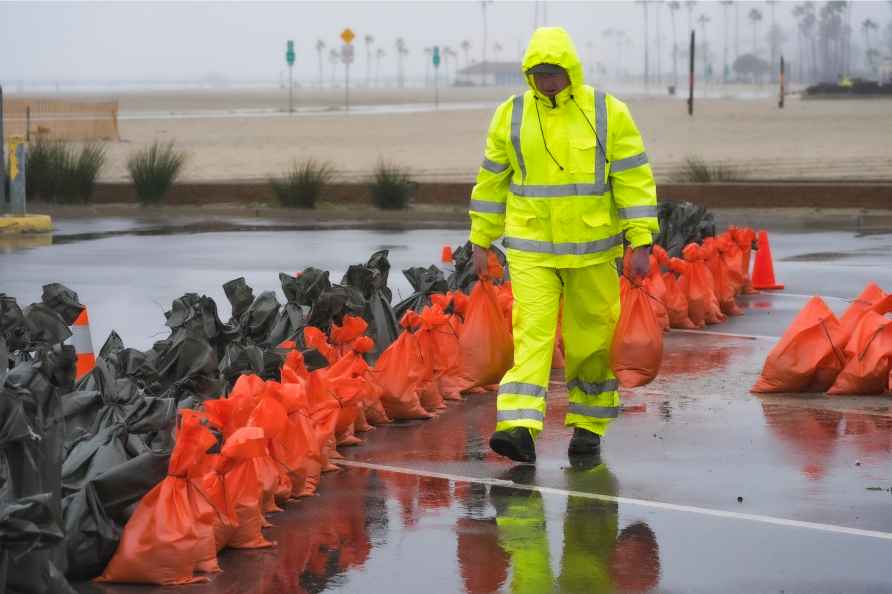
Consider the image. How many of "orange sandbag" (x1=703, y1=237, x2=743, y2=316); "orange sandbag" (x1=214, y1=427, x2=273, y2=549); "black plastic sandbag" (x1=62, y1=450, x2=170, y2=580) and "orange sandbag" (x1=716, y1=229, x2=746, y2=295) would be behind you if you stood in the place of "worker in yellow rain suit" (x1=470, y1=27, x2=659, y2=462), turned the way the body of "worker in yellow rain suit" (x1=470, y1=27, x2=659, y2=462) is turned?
2

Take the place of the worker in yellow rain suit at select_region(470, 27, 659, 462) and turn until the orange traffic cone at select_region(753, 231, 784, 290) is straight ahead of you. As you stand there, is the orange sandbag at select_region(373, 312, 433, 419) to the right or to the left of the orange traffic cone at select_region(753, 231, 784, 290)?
left

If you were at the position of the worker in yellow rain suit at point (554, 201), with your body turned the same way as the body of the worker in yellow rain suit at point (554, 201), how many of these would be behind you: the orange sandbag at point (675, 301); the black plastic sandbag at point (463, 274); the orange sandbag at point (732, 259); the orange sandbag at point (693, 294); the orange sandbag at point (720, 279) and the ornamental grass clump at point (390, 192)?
6

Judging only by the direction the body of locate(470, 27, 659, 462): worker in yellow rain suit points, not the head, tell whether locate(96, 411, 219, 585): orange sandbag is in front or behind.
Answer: in front

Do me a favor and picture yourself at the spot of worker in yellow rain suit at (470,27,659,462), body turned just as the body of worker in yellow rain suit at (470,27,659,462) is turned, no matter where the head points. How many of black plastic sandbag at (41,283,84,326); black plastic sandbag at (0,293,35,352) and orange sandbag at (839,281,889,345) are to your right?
2

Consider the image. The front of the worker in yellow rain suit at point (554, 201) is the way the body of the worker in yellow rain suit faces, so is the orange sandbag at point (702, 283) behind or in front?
behind

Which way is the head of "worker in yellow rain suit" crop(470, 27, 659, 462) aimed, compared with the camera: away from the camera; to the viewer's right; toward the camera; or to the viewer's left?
toward the camera

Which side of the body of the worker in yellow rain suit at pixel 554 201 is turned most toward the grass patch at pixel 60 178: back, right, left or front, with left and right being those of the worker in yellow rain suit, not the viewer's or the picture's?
back

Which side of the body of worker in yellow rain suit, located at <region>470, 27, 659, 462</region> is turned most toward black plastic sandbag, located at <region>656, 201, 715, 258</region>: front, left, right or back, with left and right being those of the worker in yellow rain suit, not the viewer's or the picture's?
back

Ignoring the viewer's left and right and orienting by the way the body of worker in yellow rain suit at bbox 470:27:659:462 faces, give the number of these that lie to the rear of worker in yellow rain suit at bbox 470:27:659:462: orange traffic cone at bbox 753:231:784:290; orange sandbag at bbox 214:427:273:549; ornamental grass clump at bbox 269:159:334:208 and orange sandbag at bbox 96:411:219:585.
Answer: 2

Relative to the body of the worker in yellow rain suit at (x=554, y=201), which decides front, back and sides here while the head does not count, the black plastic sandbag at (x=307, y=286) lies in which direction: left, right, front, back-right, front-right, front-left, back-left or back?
back-right

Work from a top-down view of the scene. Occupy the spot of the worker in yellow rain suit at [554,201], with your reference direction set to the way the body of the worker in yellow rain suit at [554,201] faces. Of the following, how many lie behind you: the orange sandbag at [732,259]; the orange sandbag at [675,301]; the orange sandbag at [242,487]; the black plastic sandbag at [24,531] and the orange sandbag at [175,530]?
2

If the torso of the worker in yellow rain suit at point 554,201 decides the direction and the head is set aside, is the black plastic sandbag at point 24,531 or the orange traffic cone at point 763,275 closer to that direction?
the black plastic sandbag

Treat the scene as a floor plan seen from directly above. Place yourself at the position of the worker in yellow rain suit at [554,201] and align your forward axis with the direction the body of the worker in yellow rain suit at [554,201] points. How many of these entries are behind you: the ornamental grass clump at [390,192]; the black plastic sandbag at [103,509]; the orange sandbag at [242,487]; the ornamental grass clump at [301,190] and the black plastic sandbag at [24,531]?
2

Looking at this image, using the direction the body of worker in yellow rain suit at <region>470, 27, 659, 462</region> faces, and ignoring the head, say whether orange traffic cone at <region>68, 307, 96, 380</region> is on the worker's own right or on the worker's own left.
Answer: on the worker's own right

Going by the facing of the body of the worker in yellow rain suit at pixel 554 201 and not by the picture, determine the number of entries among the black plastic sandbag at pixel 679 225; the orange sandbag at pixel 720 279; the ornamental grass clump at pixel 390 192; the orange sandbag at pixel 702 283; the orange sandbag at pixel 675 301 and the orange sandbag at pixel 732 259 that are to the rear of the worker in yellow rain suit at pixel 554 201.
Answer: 6

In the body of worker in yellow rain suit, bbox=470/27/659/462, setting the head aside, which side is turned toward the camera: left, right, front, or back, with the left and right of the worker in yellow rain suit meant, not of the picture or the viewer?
front

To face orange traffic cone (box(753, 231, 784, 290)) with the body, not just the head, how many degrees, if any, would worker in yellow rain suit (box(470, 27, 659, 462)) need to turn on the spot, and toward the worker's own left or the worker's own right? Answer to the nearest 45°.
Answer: approximately 180°

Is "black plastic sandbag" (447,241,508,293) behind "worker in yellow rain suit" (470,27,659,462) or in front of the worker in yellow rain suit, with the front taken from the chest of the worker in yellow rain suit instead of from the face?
behind
